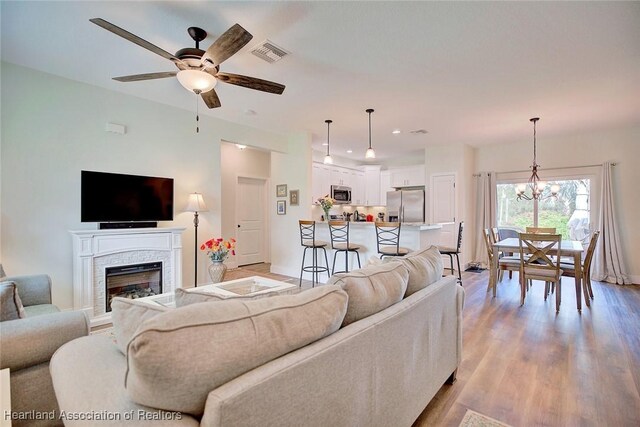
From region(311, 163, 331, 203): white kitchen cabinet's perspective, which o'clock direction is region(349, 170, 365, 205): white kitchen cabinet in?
region(349, 170, 365, 205): white kitchen cabinet is roughly at 9 o'clock from region(311, 163, 331, 203): white kitchen cabinet.

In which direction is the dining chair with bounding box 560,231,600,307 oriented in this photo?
to the viewer's left

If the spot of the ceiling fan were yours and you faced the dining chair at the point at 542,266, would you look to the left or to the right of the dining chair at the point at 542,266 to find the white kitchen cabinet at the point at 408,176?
left

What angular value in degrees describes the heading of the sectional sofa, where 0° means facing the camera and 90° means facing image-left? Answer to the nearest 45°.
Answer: approximately 135°

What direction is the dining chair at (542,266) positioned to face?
away from the camera

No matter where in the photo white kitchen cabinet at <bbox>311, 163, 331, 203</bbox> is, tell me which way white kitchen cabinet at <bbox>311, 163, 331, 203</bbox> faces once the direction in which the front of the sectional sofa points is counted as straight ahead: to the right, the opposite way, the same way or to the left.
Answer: the opposite way

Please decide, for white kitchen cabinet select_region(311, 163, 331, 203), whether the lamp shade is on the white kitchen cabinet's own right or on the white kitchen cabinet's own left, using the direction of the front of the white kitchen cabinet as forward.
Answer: on the white kitchen cabinet's own right

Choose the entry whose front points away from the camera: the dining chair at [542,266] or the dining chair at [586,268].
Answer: the dining chair at [542,266]

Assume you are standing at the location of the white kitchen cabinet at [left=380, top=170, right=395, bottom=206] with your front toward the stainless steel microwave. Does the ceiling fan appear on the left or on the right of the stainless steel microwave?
left

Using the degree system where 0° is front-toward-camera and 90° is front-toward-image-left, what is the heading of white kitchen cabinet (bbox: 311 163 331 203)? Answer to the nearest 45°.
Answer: approximately 315°

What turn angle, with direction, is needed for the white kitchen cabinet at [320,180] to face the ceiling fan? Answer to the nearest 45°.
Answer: approximately 45° to its right

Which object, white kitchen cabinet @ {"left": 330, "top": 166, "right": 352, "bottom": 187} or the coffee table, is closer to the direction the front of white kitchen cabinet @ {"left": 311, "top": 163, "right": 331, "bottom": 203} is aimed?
the coffee table
